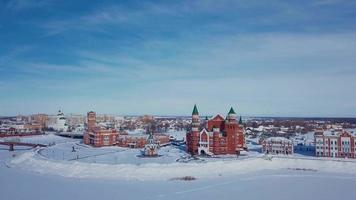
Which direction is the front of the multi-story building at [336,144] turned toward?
toward the camera

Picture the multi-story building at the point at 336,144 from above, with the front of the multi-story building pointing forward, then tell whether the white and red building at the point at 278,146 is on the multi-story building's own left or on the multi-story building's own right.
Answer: on the multi-story building's own right

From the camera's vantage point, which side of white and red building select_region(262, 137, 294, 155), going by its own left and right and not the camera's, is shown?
front

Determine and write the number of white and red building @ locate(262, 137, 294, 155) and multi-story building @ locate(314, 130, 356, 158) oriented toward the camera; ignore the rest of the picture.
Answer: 2

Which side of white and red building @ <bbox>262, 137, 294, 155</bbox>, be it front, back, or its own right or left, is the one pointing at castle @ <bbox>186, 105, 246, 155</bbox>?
right

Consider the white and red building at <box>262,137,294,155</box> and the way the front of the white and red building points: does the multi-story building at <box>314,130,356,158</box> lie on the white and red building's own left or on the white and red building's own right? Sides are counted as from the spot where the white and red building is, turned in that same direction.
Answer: on the white and red building's own left

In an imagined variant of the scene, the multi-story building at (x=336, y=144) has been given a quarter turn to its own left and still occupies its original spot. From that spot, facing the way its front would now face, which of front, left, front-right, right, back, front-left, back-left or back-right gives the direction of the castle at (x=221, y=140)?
back
